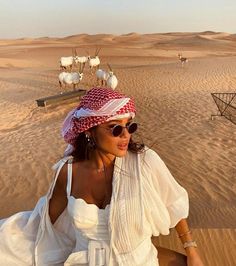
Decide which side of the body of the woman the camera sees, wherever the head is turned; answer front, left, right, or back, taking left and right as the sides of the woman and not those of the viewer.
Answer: front

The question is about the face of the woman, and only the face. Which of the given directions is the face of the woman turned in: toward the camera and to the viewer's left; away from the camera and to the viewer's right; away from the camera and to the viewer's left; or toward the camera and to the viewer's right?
toward the camera and to the viewer's right
